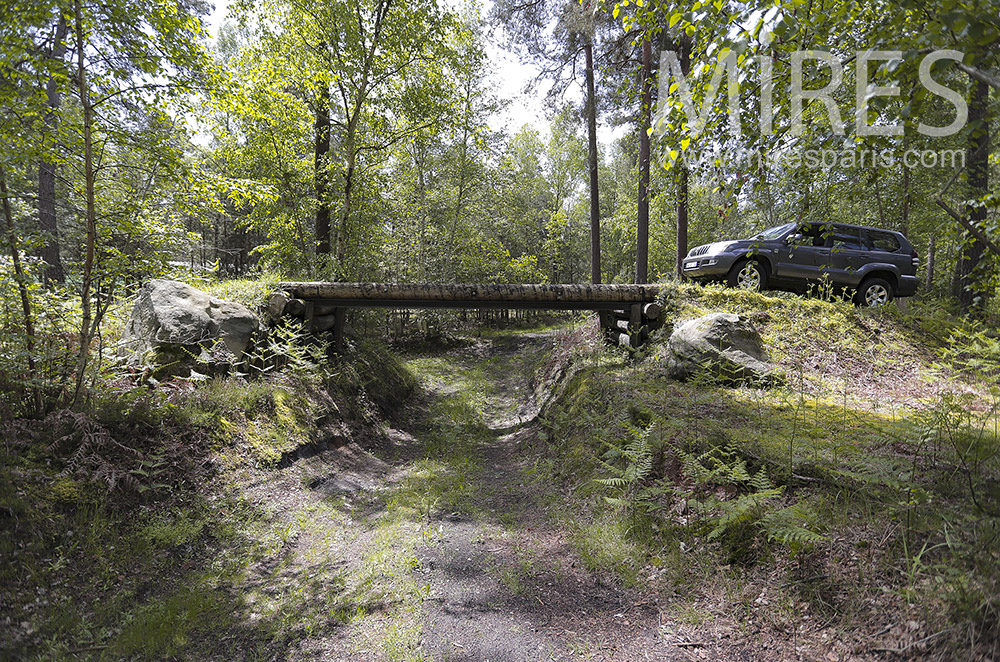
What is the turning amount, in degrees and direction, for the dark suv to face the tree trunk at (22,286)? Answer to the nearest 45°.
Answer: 0° — it already faces it

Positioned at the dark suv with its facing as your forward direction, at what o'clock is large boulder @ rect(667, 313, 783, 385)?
The large boulder is roughly at 11 o'clock from the dark suv.

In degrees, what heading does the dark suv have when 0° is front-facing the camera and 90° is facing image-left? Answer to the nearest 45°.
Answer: approximately 45°

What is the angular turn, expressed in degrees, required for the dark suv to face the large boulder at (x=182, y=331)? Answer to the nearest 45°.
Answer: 0° — it already faces it

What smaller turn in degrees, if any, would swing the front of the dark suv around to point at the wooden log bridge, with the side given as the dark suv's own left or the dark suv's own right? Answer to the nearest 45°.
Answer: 0° — it already faces it
